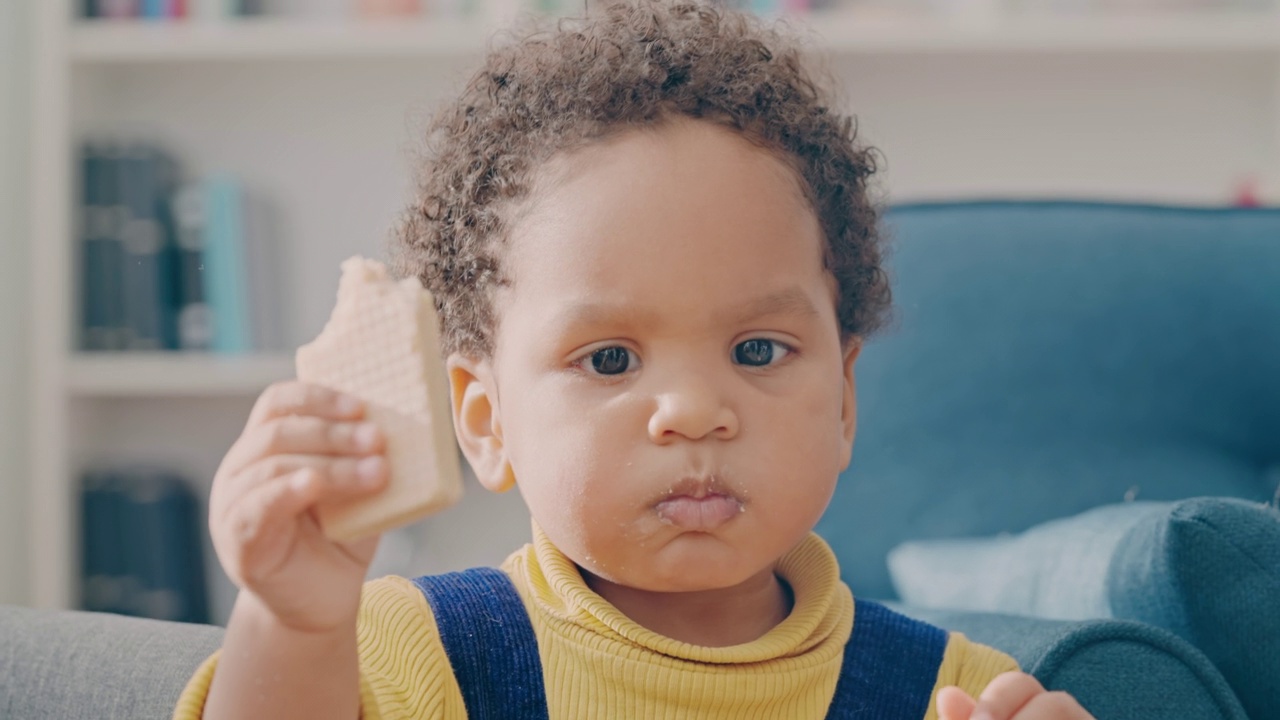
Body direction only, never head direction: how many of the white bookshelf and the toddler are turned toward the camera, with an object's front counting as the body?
2

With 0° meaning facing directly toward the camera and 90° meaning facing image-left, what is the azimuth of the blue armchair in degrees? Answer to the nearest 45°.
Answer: approximately 45°

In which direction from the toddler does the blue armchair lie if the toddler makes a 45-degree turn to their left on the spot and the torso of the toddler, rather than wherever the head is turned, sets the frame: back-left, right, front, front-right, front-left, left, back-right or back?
left

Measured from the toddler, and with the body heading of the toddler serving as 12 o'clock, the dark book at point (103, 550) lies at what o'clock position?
The dark book is roughly at 5 o'clock from the toddler.

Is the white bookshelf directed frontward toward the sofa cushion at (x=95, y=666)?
yes

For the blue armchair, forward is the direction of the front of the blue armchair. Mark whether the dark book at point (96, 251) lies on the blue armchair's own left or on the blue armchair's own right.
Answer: on the blue armchair's own right

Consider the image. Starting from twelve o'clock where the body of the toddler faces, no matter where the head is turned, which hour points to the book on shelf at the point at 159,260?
The book on shelf is roughly at 5 o'clock from the toddler.

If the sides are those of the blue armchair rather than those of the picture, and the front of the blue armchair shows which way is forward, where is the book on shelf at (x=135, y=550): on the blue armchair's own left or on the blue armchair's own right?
on the blue armchair's own right

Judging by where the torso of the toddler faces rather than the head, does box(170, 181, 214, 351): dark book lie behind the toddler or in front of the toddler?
behind
